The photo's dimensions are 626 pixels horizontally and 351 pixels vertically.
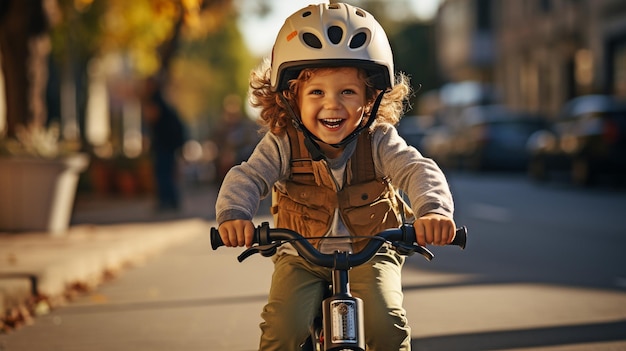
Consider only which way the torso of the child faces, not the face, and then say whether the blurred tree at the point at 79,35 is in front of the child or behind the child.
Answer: behind

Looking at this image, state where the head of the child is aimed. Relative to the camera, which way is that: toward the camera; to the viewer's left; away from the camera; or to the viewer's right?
toward the camera

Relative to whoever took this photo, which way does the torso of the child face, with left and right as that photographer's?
facing the viewer

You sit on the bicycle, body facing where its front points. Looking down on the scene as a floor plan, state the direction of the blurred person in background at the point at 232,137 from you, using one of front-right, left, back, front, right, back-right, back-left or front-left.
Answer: back

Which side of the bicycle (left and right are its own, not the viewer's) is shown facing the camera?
front
